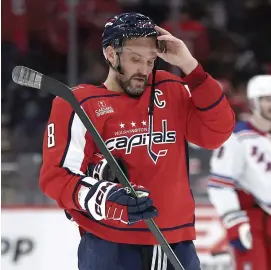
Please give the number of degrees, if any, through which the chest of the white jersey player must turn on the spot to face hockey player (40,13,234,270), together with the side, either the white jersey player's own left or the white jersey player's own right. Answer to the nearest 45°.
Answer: approximately 45° to the white jersey player's own right
